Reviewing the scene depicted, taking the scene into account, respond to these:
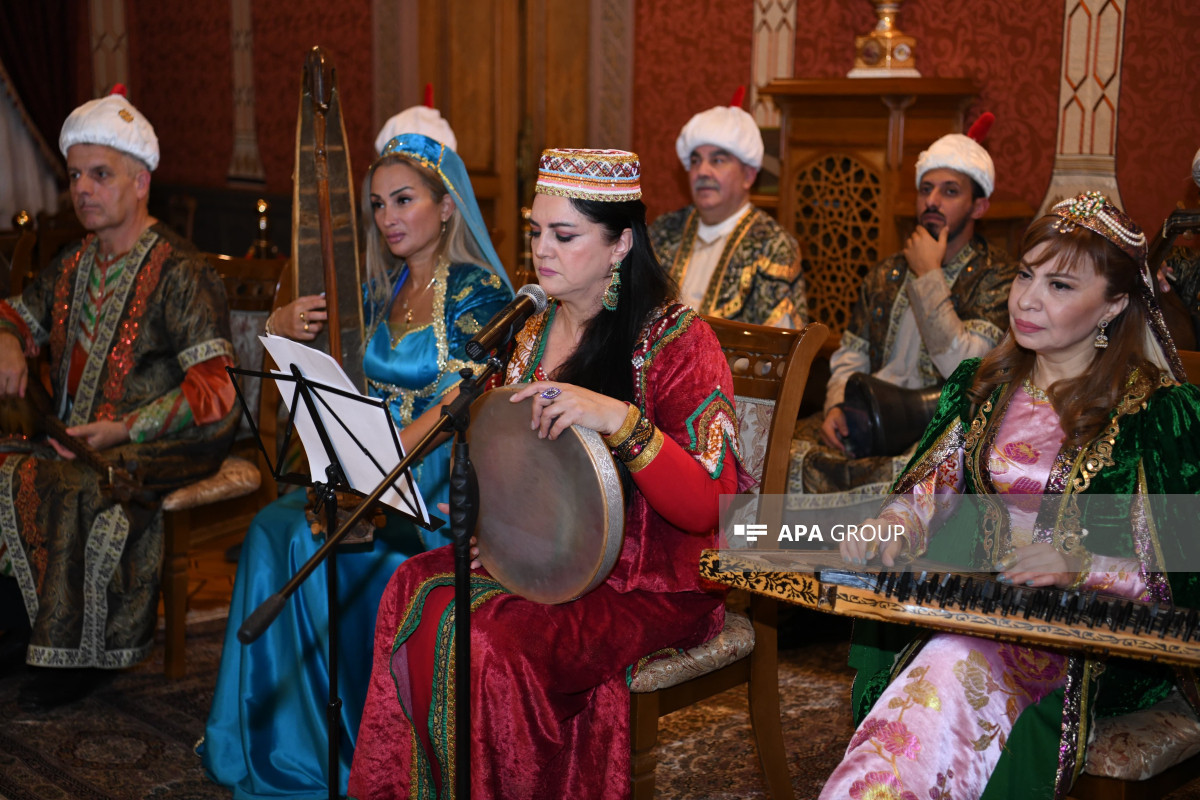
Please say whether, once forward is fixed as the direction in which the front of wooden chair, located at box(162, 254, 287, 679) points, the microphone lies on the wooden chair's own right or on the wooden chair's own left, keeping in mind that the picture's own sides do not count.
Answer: on the wooden chair's own left

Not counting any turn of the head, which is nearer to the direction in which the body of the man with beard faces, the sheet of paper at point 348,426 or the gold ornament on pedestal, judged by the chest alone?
the sheet of paper

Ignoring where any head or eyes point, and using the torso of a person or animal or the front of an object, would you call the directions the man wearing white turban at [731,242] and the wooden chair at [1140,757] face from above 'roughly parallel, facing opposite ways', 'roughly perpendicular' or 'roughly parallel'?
roughly parallel

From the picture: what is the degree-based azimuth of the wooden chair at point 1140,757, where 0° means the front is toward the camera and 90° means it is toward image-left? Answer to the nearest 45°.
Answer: approximately 45°

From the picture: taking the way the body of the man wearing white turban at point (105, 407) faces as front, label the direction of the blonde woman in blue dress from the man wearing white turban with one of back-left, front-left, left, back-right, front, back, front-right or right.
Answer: left

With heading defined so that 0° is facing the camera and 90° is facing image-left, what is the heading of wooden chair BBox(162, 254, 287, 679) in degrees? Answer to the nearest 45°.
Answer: approximately 45°

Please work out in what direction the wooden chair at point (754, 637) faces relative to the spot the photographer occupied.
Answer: facing the viewer and to the left of the viewer

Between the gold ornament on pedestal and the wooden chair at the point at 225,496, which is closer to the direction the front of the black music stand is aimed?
the gold ornament on pedestal

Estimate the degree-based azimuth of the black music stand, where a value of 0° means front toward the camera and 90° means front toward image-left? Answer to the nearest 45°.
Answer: approximately 225°

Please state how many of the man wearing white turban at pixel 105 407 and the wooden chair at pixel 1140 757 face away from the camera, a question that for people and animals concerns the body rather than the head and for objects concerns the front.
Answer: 0

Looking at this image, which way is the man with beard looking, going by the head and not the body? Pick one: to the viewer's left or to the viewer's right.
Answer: to the viewer's left

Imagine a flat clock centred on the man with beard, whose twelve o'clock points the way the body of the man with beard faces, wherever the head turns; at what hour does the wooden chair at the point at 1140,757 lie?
The wooden chair is roughly at 10 o'clock from the man with beard.

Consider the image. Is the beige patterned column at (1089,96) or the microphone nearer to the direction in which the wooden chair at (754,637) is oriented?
the microphone

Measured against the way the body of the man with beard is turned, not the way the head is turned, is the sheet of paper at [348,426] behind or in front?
in front
